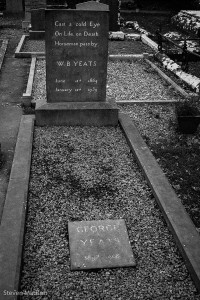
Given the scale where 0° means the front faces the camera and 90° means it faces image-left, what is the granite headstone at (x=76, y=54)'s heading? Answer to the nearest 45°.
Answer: approximately 0°

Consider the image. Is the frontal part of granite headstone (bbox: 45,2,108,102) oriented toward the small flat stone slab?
yes
